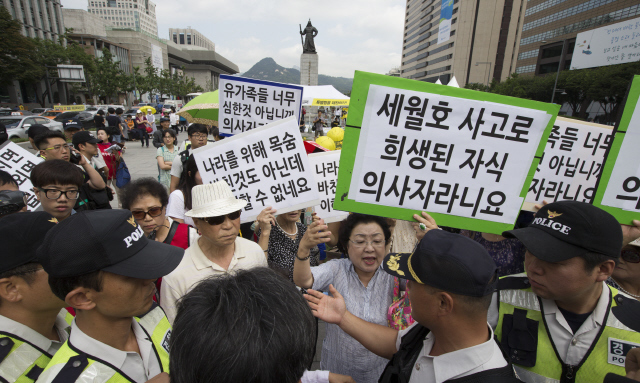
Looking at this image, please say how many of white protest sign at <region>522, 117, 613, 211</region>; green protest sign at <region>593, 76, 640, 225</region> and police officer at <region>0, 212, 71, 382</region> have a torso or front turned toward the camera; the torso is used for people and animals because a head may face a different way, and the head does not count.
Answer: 2

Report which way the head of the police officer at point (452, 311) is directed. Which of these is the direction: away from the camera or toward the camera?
away from the camera

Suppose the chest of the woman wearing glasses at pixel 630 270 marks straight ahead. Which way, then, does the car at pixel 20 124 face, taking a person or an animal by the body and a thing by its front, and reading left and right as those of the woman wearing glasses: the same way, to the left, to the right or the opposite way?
to the left

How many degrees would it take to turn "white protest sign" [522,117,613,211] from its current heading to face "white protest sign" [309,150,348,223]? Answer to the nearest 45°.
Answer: approximately 90° to its right

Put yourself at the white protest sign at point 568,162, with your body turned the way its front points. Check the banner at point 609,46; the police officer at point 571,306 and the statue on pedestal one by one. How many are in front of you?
1

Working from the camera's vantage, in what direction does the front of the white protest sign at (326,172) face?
facing the viewer

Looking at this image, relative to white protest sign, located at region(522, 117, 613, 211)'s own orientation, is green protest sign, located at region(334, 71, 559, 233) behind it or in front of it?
in front

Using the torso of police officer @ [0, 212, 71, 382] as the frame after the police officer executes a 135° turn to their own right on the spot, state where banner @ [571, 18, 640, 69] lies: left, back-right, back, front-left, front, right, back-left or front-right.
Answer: back-left

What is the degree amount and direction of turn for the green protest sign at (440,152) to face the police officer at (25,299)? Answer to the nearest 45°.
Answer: approximately 45° to its right

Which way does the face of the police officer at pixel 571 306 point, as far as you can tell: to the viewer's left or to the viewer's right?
to the viewer's left

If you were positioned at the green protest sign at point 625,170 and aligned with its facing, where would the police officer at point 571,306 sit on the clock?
The police officer is roughly at 12 o'clock from the green protest sign.

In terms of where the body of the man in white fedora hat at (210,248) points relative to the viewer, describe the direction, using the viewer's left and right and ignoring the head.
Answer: facing the viewer and to the right of the viewer
